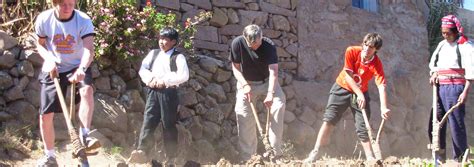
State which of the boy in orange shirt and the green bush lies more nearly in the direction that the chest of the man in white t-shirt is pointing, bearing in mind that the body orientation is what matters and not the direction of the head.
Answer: the boy in orange shirt

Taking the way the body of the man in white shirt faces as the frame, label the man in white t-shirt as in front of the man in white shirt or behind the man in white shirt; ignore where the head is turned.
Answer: in front

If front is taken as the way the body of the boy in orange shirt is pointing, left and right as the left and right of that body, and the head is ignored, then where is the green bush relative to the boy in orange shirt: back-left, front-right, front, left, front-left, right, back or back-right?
right

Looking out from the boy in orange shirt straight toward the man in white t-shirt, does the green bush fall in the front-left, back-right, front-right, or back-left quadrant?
front-right

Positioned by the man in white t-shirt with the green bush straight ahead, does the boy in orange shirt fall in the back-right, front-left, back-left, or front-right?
front-right

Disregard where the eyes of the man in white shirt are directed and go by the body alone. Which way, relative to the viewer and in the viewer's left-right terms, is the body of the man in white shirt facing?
facing the viewer and to the left of the viewer

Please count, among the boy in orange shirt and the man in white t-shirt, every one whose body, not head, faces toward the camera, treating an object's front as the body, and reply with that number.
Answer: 2

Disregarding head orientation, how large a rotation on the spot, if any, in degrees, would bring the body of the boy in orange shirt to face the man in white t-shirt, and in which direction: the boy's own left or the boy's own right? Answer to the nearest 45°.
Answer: approximately 45° to the boy's own right

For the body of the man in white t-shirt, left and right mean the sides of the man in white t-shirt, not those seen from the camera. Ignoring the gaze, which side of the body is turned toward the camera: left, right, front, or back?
front

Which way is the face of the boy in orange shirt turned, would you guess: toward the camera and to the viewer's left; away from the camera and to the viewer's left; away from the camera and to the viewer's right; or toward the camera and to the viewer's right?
toward the camera and to the viewer's left

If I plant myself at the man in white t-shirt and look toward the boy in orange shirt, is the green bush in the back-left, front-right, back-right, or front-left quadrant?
front-left

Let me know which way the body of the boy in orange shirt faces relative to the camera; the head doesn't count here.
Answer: toward the camera
